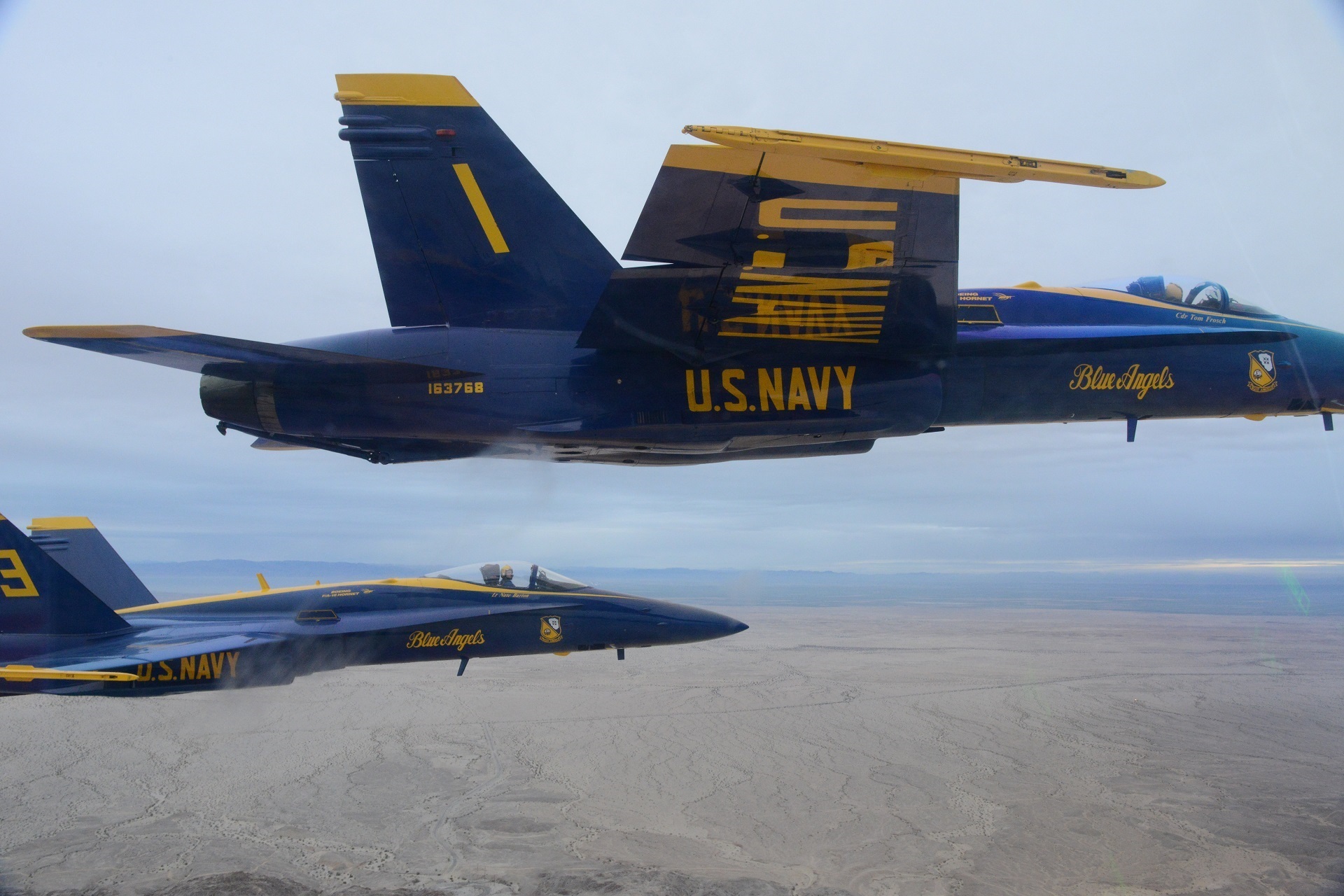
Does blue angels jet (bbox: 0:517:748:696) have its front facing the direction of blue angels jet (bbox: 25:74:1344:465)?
no

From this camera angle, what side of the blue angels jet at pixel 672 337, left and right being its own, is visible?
right

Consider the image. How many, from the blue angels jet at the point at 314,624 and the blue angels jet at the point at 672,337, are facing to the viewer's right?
2

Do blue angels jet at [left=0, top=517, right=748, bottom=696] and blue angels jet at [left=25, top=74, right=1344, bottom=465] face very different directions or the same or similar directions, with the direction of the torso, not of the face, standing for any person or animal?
same or similar directions

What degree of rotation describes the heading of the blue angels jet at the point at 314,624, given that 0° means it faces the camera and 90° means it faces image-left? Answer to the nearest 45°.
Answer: approximately 270°

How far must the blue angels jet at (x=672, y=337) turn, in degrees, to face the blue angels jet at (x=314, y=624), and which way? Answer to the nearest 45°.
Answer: approximately 135° to its left
